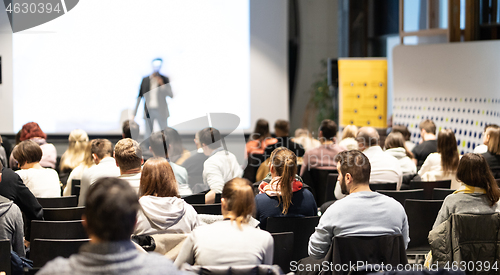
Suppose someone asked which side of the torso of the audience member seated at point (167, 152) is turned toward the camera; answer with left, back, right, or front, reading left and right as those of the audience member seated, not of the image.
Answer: back

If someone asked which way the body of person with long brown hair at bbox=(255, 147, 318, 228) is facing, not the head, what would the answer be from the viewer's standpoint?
away from the camera

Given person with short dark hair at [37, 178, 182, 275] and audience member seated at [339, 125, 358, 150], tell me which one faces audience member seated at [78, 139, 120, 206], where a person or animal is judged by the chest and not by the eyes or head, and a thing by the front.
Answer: the person with short dark hair

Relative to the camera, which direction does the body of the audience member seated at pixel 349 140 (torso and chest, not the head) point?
away from the camera

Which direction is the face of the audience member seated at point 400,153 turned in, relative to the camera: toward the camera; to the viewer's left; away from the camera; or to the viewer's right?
away from the camera

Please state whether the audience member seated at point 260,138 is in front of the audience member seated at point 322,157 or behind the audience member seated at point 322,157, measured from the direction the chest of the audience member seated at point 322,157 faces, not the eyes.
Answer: in front

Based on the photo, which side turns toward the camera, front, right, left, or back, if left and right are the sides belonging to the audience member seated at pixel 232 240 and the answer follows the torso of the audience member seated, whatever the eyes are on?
back

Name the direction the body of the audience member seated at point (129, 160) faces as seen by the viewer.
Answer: away from the camera

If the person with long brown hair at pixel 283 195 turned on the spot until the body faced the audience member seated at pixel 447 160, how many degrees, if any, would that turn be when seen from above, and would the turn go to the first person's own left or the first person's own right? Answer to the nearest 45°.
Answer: approximately 45° to the first person's own right

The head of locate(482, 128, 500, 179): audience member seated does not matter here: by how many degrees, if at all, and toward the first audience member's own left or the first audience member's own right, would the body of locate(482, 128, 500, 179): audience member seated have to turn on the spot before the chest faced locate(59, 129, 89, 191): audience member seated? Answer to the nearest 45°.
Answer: approximately 45° to the first audience member's own left

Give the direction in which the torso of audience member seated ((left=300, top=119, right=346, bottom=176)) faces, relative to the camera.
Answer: away from the camera

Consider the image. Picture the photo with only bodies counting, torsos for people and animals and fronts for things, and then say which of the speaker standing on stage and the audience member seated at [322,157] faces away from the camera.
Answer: the audience member seated

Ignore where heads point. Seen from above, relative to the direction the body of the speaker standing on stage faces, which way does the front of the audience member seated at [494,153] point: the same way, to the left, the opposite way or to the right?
the opposite way

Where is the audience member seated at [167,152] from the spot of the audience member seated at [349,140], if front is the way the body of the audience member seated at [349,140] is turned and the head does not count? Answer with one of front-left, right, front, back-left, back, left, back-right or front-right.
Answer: back-left

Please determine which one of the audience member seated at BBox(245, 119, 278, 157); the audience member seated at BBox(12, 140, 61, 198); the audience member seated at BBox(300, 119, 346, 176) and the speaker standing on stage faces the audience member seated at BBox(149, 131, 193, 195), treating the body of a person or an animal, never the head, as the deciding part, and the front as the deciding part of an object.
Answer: the speaker standing on stage

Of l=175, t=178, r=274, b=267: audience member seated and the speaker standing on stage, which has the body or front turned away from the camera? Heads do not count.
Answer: the audience member seated

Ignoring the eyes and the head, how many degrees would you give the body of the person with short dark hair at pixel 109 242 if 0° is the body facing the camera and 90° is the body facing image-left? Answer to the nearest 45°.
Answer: approximately 180°

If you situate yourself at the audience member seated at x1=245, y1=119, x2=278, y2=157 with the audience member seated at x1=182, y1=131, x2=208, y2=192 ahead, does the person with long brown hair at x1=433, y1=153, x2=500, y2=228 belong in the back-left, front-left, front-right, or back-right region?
front-left

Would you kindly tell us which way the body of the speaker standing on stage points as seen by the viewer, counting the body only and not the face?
toward the camera

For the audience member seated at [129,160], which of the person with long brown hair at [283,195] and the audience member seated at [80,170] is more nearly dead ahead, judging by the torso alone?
the audience member seated

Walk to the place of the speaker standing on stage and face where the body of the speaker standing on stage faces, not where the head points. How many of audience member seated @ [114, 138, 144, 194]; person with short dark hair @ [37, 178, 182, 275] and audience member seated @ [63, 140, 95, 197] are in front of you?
3

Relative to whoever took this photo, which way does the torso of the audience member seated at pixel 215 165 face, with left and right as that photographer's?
facing away from the viewer and to the left of the viewer

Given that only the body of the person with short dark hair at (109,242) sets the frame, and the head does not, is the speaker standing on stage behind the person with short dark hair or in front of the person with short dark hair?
in front
